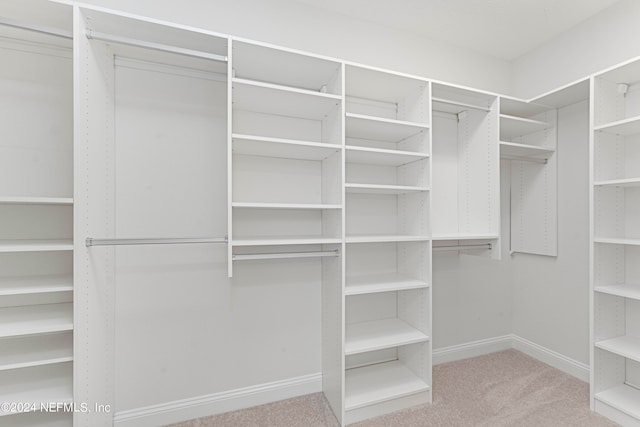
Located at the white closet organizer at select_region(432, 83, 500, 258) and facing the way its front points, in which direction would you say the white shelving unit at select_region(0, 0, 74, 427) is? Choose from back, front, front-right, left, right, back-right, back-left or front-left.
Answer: right

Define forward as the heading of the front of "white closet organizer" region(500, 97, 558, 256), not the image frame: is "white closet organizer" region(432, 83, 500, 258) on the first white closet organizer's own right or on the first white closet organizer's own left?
on the first white closet organizer's own right

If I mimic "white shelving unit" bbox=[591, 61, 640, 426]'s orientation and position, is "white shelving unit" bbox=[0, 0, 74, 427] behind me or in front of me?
in front

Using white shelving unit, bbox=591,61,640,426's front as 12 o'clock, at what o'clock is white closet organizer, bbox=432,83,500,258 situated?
The white closet organizer is roughly at 1 o'clock from the white shelving unit.

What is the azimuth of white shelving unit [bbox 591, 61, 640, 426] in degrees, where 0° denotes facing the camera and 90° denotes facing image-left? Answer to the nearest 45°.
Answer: approximately 45°

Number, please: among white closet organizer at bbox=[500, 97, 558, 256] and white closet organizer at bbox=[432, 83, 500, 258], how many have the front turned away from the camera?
0

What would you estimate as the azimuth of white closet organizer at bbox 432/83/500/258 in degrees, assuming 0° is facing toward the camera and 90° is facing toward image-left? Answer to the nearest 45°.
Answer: approximately 315°

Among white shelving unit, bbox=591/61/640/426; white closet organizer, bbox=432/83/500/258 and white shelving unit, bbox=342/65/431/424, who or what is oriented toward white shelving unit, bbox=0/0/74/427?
white shelving unit, bbox=591/61/640/426

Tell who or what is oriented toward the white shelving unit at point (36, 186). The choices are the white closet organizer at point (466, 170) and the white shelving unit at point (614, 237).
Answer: the white shelving unit at point (614, 237)

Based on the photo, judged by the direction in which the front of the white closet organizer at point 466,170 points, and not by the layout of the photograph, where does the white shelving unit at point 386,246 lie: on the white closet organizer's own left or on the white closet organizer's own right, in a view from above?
on the white closet organizer's own right

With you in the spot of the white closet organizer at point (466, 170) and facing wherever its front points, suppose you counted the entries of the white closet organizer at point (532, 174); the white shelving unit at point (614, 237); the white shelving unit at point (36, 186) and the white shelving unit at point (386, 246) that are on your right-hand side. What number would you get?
2
